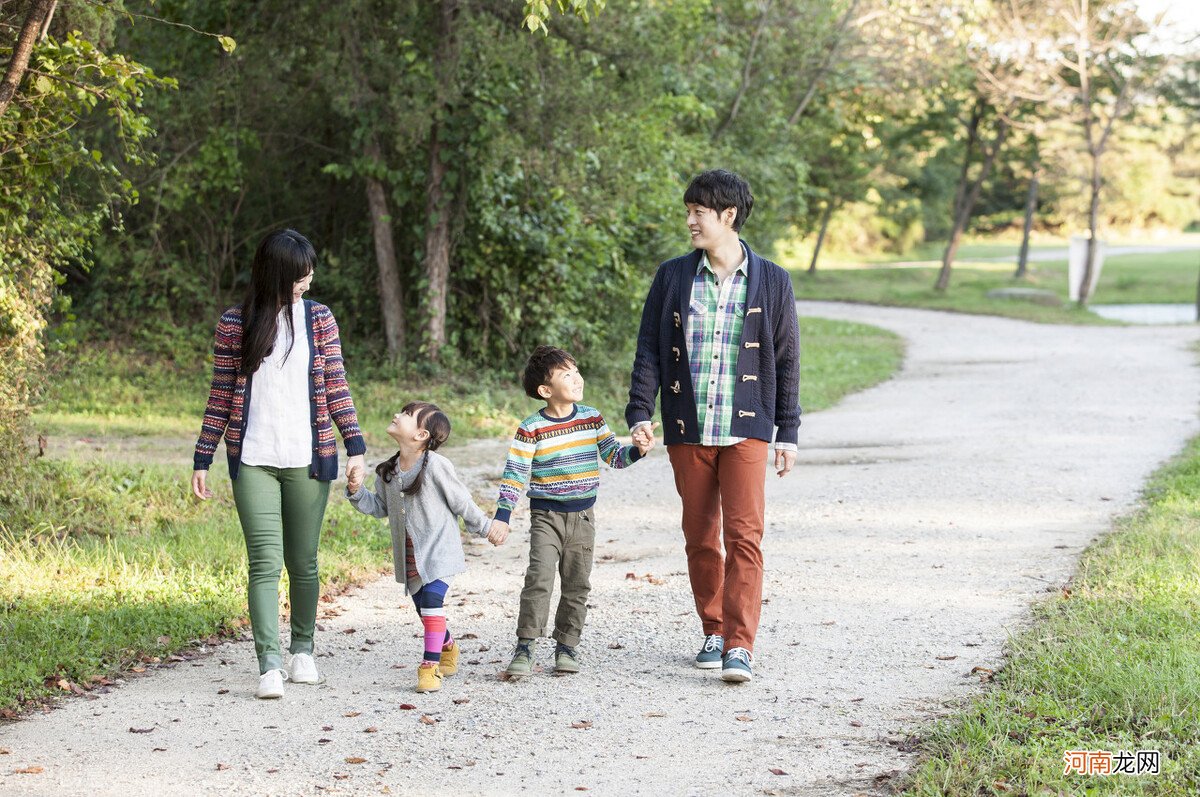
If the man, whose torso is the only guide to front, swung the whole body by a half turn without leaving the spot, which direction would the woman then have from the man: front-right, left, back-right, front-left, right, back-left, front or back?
left

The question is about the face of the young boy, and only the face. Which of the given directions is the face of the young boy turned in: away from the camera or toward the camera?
toward the camera

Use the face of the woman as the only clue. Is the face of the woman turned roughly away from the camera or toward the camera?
toward the camera

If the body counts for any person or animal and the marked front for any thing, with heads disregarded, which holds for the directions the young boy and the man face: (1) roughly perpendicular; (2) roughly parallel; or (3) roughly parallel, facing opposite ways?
roughly parallel

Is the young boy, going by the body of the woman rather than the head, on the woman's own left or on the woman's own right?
on the woman's own left

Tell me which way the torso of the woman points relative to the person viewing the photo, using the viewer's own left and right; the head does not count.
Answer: facing the viewer

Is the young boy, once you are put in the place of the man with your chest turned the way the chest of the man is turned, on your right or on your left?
on your right

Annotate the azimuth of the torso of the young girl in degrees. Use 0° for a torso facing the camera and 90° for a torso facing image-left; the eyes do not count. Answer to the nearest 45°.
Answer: approximately 45°

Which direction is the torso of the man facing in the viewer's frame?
toward the camera

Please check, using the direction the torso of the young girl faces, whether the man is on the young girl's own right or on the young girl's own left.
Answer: on the young girl's own left

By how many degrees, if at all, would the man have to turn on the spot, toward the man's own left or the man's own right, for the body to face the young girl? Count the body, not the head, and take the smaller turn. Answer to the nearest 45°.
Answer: approximately 90° to the man's own right

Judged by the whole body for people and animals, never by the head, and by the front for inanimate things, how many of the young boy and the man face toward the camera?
2
